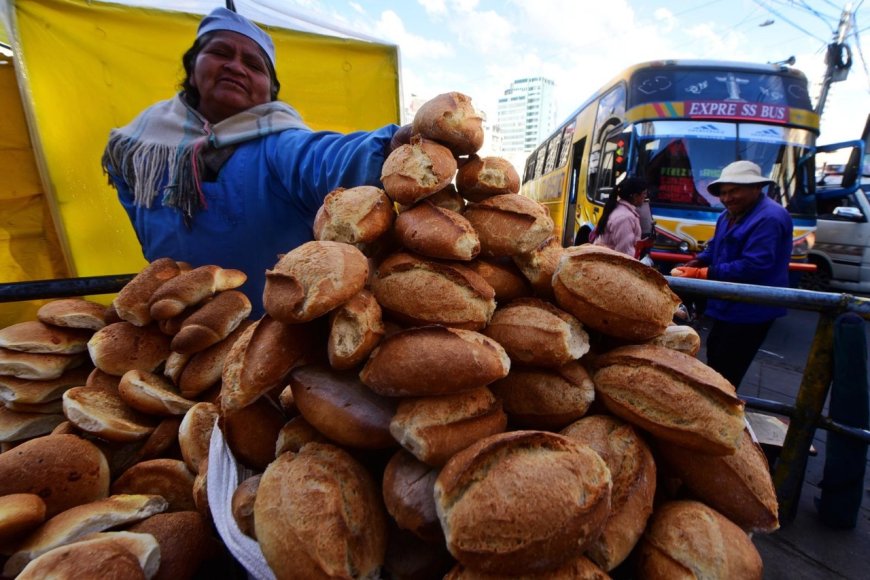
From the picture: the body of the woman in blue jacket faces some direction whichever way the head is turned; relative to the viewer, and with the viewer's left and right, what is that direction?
facing the viewer

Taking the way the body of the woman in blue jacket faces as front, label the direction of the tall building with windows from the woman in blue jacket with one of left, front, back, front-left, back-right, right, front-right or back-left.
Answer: back-left

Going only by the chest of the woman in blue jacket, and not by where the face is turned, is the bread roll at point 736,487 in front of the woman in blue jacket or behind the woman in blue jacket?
in front

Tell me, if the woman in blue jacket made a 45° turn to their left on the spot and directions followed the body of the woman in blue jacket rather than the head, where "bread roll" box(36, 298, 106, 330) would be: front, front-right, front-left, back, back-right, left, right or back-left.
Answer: right

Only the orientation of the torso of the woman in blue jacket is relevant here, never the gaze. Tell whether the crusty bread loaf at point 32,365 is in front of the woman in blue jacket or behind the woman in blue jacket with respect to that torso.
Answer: in front

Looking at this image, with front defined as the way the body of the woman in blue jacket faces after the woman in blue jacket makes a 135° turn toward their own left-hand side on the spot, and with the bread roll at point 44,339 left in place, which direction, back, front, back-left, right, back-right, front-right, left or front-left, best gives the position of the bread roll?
back

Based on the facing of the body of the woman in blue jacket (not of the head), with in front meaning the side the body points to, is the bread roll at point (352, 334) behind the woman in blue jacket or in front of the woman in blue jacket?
in front

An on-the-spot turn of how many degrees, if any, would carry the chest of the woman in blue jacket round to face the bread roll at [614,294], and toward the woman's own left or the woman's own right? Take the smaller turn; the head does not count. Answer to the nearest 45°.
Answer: approximately 45° to the woman's own left

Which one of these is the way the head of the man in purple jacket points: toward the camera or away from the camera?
toward the camera

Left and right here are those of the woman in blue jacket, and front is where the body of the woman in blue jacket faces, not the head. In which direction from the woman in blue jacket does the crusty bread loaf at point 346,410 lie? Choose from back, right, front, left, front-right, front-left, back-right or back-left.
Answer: front

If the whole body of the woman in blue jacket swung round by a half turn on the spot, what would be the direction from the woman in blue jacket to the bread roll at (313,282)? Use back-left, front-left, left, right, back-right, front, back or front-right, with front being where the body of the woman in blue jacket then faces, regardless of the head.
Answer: back

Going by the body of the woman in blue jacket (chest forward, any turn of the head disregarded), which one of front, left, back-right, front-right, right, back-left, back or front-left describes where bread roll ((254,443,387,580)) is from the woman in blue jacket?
front
